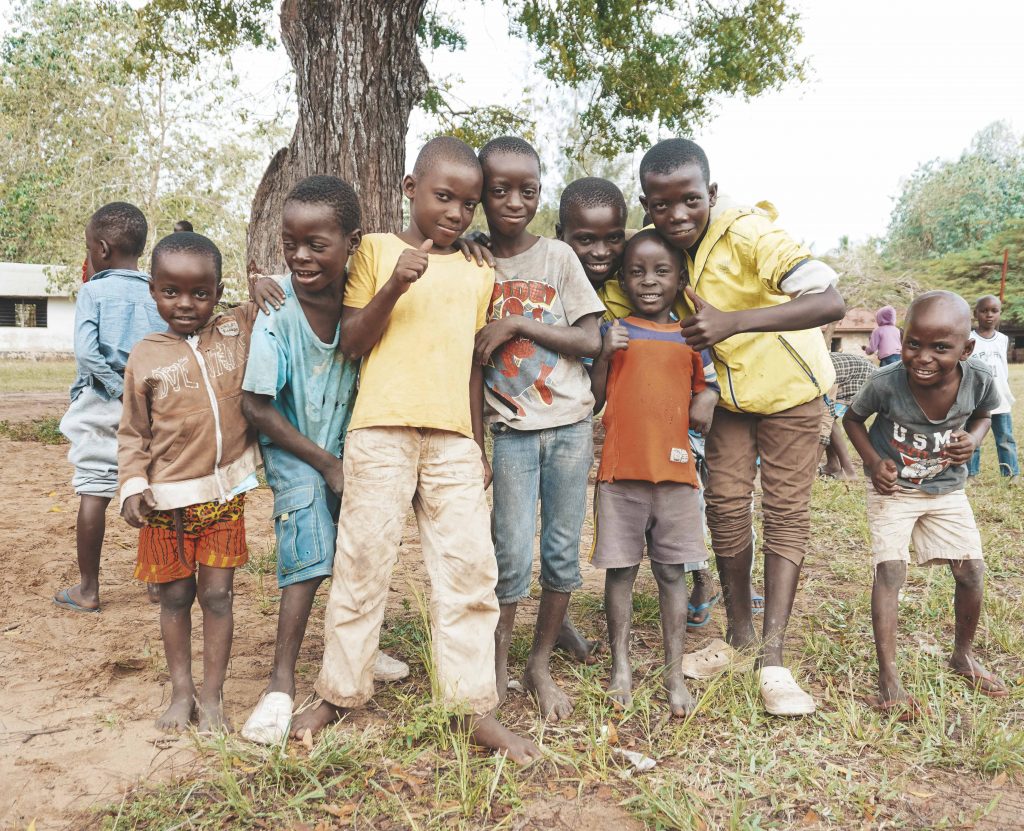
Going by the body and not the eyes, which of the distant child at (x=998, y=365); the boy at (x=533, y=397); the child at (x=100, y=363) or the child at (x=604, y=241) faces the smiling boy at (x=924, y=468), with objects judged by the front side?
the distant child

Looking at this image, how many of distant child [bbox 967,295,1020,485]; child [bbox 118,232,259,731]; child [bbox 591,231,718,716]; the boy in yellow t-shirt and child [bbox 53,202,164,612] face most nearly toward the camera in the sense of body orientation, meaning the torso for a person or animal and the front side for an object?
4

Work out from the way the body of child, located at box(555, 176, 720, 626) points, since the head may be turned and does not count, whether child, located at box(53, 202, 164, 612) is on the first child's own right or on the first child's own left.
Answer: on the first child's own right

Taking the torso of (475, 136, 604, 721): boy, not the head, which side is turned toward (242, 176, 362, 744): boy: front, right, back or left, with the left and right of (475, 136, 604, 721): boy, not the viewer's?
right

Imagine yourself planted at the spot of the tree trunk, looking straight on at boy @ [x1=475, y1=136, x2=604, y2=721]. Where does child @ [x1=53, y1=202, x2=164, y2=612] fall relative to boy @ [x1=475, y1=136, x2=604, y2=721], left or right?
right

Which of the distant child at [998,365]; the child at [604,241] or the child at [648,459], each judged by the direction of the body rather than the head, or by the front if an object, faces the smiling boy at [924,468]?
the distant child

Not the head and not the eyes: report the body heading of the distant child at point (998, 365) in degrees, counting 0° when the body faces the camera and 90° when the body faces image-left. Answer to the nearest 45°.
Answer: approximately 0°

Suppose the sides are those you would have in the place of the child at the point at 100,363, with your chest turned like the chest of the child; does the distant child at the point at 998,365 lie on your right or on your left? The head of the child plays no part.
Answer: on your right

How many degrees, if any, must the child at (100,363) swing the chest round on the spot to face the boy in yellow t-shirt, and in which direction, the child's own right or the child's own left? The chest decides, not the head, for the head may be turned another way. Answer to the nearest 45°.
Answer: approximately 180°
